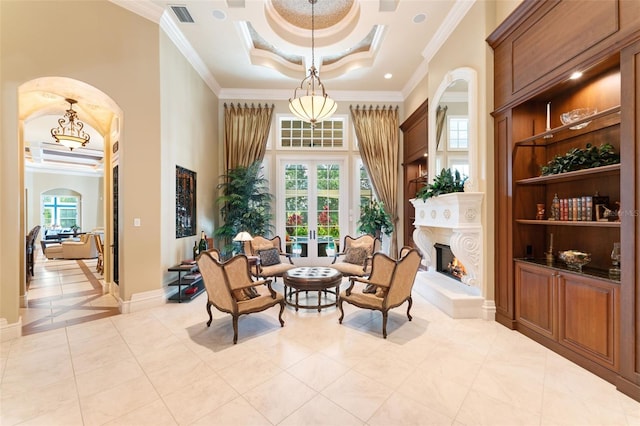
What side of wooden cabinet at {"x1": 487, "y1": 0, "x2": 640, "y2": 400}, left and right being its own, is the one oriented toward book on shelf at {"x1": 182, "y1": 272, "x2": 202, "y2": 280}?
front

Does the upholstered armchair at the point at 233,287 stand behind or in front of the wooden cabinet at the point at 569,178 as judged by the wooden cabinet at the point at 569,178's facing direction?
in front

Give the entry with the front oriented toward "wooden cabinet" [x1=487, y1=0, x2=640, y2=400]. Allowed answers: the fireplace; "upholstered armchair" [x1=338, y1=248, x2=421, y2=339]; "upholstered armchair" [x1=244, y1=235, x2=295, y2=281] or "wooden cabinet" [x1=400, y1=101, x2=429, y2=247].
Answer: "upholstered armchair" [x1=244, y1=235, x2=295, y2=281]

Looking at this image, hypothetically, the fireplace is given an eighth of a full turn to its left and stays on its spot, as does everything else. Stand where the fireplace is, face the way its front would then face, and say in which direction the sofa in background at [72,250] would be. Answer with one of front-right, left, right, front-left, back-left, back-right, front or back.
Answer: right

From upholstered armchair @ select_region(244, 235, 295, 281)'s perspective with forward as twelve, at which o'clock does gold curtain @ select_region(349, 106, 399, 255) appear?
The gold curtain is roughly at 10 o'clock from the upholstered armchair.

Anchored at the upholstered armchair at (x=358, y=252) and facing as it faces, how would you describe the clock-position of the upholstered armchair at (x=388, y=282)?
the upholstered armchair at (x=388, y=282) is roughly at 10 o'clock from the upholstered armchair at (x=358, y=252).

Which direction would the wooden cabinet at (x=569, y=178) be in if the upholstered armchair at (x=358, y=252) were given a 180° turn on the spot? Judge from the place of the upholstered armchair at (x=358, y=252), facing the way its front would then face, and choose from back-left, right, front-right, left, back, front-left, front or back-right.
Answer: right

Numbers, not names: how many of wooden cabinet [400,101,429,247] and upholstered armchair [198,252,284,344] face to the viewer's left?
1

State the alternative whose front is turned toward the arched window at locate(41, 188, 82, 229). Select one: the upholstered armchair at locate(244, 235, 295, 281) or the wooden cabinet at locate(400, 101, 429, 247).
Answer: the wooden cabinet

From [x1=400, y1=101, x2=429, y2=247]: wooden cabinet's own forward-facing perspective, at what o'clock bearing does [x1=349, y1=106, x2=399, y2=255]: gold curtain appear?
The gold curtain is roughly at 12 o'clock from the wooden cabinet.

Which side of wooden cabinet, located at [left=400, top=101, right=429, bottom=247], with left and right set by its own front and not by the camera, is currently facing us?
left

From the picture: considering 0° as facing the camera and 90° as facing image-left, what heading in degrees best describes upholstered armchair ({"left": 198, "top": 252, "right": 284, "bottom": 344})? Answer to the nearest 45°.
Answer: approximately 225°

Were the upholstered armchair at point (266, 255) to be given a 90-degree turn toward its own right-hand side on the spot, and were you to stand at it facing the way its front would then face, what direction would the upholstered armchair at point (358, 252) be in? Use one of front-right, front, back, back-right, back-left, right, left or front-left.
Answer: back-left

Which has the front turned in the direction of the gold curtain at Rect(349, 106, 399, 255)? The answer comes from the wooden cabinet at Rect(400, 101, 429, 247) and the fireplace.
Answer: the wooden cabinet

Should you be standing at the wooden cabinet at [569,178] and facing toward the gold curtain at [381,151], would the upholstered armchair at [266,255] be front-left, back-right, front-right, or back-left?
front-left

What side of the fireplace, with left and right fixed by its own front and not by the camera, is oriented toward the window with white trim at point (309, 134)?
right

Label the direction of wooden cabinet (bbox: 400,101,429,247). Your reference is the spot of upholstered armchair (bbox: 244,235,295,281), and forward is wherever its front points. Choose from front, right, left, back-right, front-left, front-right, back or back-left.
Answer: front-left

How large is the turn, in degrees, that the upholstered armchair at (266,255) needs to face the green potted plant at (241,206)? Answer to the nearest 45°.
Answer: approximately 180°

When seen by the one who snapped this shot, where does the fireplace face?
facing the viewer and to the left of the viewer
